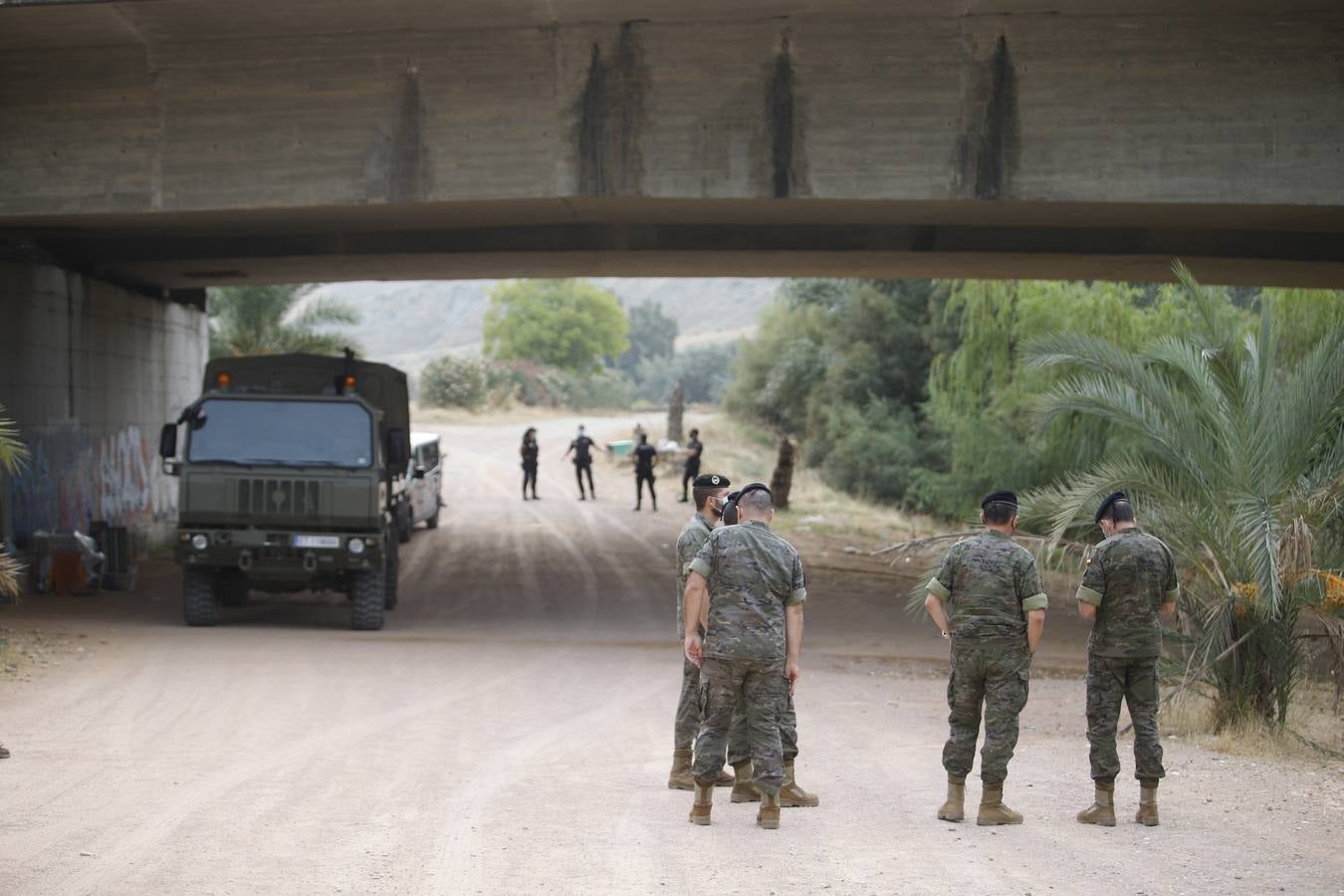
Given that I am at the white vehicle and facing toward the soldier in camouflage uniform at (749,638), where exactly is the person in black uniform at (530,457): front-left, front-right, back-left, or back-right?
back-left

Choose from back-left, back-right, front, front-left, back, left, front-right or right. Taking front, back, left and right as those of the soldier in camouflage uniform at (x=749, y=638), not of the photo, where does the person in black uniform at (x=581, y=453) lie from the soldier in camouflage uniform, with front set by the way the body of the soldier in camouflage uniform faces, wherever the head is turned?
front

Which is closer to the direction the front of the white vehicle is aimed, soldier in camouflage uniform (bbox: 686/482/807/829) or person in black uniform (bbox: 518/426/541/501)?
the soldier in camouflage uniform

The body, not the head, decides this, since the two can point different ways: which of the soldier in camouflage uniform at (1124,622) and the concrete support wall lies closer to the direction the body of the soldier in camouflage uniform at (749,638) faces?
the concrete support wall

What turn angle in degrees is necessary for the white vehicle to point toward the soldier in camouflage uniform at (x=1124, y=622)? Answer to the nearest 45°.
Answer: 0° — it already faces them

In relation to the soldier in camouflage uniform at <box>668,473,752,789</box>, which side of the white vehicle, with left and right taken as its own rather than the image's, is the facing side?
front

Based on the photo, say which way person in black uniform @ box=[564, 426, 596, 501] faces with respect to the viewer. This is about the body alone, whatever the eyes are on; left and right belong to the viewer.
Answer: facing the viewer

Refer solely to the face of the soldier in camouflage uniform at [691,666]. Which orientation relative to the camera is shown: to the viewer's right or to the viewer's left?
to the viewer's right

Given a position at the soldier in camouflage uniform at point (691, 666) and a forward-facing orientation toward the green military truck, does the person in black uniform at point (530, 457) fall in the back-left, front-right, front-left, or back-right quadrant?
front-right

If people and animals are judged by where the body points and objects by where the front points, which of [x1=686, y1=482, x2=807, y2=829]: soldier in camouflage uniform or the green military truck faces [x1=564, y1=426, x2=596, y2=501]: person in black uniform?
the soldier in camouflage uniform

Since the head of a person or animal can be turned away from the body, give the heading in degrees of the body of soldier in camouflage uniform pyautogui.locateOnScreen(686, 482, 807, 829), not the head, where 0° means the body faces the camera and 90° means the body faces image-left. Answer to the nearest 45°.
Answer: approximately 180°

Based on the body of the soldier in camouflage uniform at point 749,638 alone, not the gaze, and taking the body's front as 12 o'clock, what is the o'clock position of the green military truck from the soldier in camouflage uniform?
The green military truck is roughly at 11 o'clock from the soldier in camouflage uniform.

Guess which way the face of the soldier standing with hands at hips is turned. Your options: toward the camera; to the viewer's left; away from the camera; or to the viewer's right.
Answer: away from the camera

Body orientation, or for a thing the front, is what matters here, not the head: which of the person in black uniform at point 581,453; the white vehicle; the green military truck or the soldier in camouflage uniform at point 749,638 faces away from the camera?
the soldier in camouflage uniform

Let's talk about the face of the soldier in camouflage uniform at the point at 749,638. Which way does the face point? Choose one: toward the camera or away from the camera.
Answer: away from the camera

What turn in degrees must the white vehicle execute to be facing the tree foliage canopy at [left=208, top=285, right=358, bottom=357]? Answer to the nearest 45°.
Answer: approximately 135° to its right

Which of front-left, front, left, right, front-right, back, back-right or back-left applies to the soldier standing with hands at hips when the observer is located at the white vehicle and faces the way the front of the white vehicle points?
front

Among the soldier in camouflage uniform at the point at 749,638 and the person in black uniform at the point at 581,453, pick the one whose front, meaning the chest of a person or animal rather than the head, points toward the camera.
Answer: the person in black uniform

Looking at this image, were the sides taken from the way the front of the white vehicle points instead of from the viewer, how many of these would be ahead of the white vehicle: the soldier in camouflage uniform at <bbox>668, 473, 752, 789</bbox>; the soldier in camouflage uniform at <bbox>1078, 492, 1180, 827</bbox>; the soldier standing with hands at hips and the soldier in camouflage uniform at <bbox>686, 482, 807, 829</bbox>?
4
